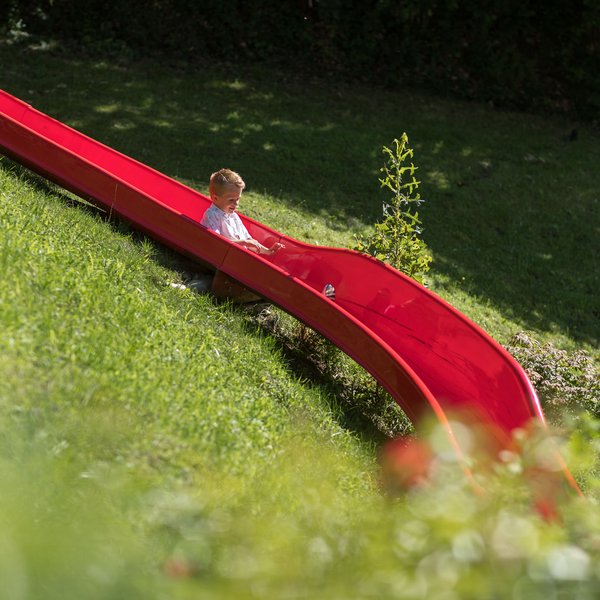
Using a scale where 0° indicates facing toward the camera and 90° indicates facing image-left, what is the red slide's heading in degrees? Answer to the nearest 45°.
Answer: approximately 315°

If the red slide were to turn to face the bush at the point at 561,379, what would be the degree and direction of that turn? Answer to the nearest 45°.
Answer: approximately 90° to its left
